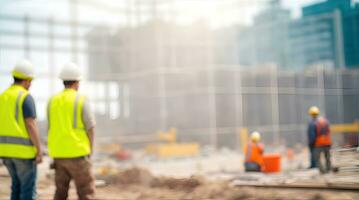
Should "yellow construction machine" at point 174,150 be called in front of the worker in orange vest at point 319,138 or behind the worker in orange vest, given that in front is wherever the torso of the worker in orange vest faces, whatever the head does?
in front

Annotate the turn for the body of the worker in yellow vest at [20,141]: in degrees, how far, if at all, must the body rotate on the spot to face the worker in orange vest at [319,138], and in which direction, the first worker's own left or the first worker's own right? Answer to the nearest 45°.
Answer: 0° — they already face them

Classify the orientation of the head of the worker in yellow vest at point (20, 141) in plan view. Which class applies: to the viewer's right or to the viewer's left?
to the viewer's right

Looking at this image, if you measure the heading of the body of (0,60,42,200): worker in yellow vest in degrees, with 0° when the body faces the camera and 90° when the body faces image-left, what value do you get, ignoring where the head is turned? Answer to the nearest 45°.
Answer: approximately 225°

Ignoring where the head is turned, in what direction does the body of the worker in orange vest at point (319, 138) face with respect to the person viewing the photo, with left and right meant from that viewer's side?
facing away from the viewer and to the left of the viewer

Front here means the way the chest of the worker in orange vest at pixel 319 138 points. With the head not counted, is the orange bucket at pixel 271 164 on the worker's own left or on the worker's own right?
on the worker's own left

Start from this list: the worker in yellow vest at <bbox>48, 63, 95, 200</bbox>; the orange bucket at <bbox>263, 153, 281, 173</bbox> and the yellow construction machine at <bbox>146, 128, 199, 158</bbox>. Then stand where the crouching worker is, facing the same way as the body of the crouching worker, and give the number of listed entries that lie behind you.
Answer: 1

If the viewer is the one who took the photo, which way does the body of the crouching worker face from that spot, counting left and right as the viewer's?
facing away from the viewer

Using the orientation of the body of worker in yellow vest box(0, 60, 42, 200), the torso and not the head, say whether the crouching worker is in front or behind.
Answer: in front

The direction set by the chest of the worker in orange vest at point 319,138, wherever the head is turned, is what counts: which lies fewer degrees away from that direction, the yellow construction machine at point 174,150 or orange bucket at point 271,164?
the yellow construction machine

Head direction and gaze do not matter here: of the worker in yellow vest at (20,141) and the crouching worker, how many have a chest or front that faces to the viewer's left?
0
